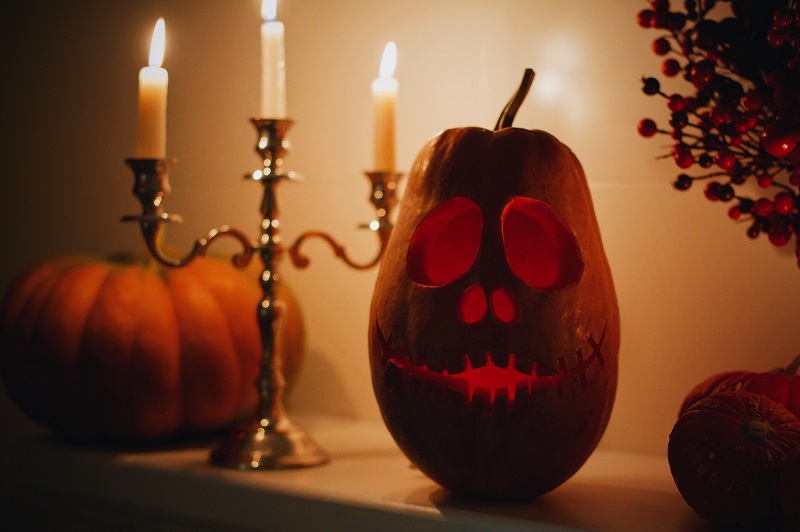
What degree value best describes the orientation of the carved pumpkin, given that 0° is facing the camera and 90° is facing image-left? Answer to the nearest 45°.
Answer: approximately 0°

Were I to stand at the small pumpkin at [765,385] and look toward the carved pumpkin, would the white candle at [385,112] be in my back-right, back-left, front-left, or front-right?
front-right
